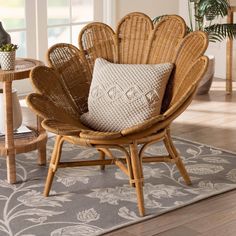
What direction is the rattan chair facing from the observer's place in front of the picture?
facing the viewer and to the left of the viewer

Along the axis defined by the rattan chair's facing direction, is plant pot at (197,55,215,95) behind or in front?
behind

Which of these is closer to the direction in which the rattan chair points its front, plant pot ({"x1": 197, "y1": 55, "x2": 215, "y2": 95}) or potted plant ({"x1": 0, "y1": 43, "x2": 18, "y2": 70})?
the potted plant

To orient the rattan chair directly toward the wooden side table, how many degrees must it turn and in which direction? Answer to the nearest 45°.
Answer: approximately 45° to its right

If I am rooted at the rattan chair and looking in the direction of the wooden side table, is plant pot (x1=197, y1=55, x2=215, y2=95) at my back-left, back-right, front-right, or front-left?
back-right
